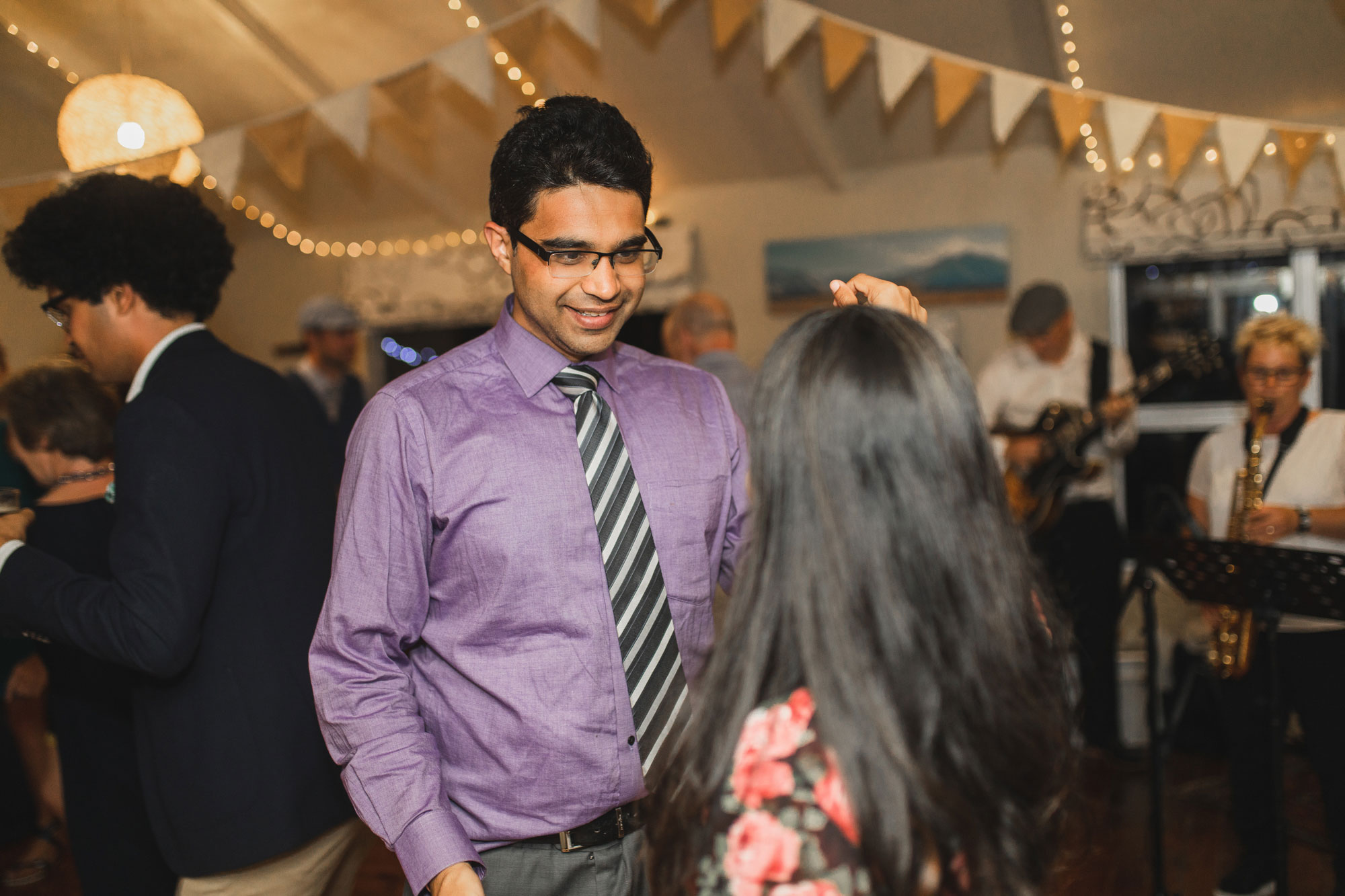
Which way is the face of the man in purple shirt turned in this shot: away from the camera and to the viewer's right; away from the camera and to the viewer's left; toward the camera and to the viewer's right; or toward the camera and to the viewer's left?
toward the camera and to the viewer's right

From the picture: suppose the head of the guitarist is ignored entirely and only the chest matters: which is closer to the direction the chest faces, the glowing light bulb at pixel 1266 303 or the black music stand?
the black music stand

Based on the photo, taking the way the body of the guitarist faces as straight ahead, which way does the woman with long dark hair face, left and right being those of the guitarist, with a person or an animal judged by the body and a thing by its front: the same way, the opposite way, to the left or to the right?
the opposite way

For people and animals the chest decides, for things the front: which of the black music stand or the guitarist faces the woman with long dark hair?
the guitarist

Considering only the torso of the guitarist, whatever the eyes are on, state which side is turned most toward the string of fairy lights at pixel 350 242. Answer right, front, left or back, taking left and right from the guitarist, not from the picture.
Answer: right

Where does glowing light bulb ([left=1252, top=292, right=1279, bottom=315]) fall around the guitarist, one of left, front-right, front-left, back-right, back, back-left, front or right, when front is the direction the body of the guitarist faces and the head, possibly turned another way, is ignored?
back-left

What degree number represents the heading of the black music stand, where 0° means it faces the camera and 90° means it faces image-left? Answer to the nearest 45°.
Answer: approximately 180°

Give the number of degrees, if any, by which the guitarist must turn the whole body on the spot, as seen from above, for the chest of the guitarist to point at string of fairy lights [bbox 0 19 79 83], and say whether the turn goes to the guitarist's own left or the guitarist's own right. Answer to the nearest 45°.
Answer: approximately 90° to the guitarist's own right

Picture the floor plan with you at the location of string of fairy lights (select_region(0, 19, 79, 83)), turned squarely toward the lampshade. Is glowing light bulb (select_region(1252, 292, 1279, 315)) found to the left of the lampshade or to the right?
left

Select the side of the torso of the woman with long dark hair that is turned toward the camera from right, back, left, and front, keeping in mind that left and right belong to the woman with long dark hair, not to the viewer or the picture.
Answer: back

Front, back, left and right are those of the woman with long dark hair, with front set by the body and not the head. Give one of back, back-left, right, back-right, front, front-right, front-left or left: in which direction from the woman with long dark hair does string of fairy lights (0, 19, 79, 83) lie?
front-left

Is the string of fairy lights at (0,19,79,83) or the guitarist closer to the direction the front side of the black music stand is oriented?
the guitarist

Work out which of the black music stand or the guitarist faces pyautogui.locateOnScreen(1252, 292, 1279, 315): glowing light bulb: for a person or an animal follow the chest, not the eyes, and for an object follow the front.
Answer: the black music stand

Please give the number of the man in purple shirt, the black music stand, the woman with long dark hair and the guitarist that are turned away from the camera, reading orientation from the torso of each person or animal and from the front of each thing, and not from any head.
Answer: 2
